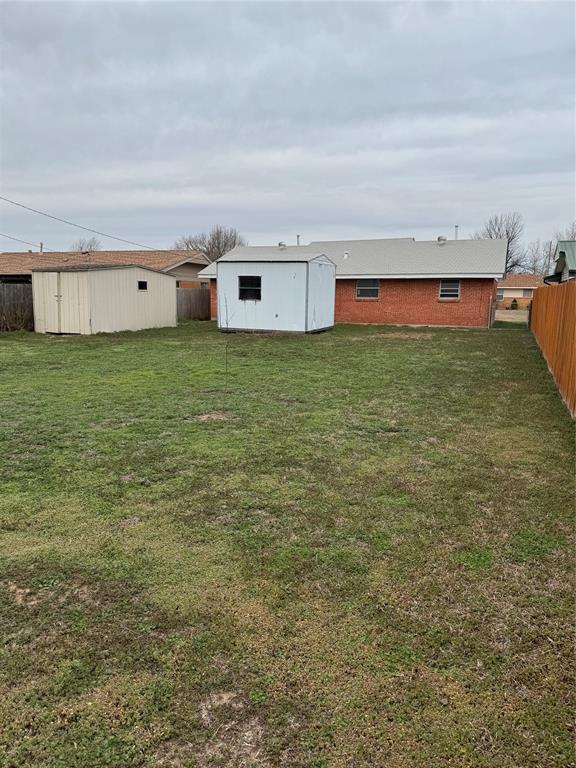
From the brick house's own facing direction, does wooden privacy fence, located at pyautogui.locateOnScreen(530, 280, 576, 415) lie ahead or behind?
behind

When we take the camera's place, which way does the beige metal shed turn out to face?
facing the viewer and to the left of the viewer

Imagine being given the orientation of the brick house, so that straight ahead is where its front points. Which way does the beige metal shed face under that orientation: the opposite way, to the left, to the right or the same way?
the opposite way

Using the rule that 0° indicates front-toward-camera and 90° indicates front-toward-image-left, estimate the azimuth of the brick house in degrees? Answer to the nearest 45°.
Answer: approximately 180°

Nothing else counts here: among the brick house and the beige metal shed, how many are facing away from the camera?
1

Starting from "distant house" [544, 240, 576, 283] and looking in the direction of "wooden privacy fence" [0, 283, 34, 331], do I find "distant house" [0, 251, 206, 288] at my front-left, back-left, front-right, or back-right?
front-right

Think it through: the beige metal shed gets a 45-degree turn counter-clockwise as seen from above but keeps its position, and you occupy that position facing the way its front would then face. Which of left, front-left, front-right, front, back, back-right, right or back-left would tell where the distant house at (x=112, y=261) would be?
back

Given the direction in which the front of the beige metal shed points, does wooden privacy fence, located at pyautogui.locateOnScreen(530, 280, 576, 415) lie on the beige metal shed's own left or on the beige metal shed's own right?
on the beige metal shed's own left

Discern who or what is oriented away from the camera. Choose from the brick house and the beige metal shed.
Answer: the brick house

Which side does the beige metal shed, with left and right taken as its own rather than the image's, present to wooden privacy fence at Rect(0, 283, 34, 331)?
right

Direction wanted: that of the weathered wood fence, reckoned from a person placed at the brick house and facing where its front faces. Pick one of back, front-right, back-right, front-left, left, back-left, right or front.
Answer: left
